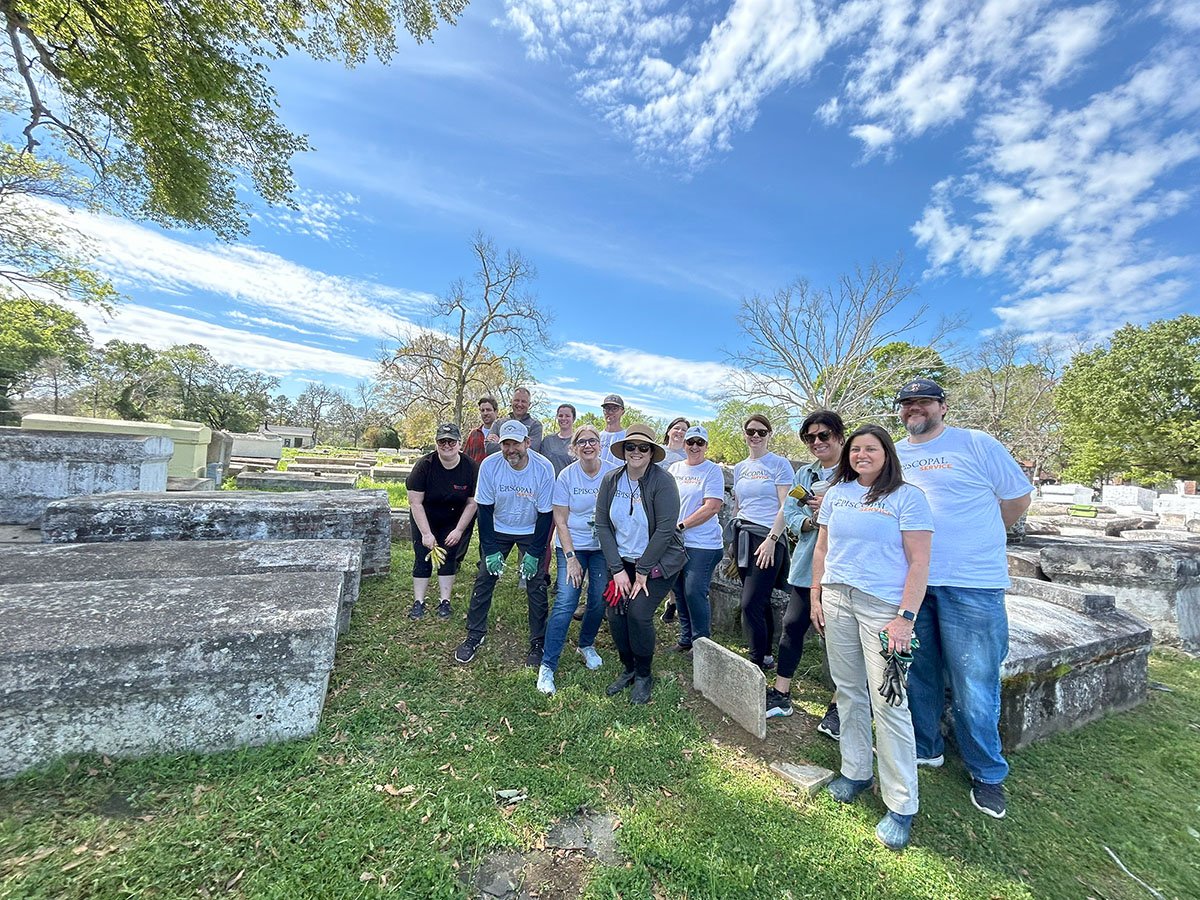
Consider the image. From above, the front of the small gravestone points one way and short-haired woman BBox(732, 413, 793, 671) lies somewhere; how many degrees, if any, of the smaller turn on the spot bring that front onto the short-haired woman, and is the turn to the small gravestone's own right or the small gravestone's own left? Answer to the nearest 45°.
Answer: approximately 135° to the small gravestone's own right

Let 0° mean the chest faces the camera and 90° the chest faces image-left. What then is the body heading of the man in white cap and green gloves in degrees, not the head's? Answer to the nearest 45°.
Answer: approximately 0°

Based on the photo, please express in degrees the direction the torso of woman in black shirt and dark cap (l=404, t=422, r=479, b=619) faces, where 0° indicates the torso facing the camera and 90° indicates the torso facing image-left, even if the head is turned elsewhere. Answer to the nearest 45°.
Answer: approximately 0°

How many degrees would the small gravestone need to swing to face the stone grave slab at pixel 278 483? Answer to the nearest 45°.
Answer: approximately 90° to its right

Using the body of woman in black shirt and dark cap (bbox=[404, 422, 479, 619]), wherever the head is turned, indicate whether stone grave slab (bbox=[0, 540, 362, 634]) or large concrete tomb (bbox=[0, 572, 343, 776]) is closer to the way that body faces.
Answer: the large concrete tomb

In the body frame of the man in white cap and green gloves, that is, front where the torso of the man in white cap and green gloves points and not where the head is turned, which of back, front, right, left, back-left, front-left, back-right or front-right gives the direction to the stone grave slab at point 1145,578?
left

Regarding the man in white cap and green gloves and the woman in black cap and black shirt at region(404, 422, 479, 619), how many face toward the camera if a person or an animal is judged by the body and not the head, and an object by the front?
2

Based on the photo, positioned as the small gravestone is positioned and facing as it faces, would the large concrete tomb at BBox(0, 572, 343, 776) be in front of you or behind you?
in front

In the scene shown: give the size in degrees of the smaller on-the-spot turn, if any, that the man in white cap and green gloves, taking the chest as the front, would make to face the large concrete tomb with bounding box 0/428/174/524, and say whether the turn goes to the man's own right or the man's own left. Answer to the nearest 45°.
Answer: approximately 90° to the man's own right
